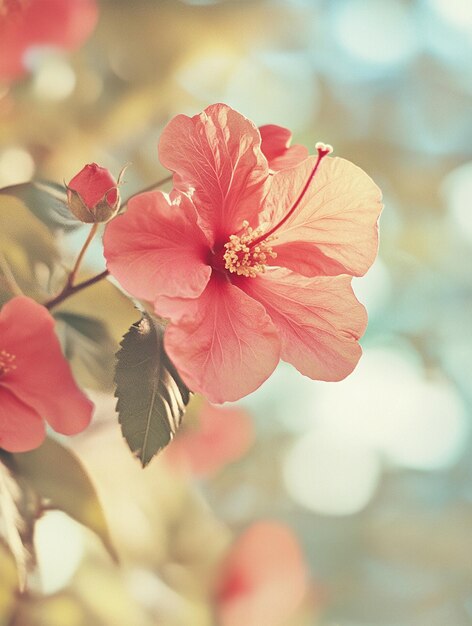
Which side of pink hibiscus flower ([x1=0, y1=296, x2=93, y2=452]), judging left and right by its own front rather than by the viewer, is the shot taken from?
front
